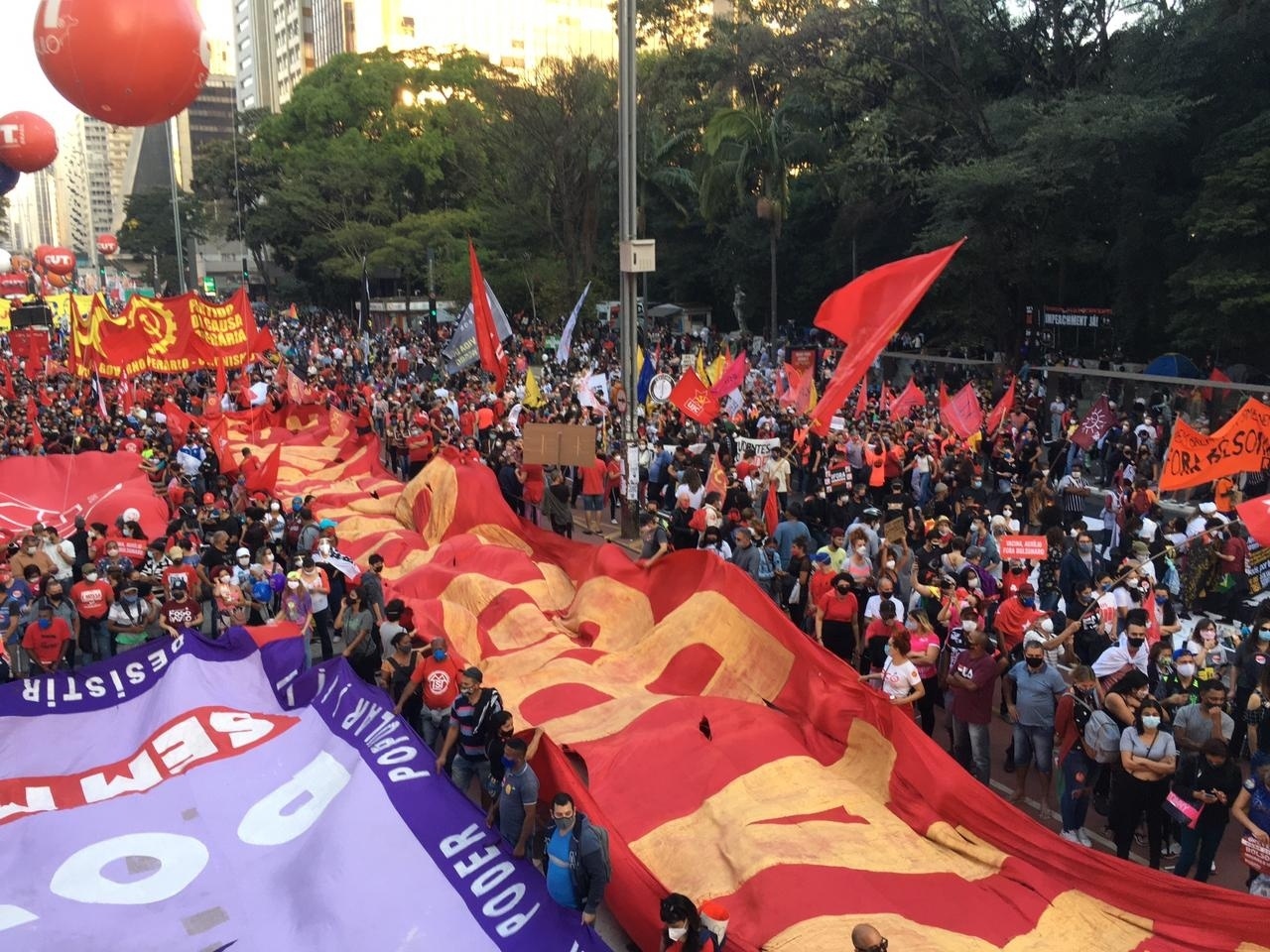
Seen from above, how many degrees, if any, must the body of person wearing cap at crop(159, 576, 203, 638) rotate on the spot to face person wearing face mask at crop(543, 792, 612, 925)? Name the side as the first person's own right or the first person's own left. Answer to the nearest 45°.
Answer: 0° — they already face them

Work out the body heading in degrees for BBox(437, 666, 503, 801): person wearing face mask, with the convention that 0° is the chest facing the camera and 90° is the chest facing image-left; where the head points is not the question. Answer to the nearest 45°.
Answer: approximately 45°

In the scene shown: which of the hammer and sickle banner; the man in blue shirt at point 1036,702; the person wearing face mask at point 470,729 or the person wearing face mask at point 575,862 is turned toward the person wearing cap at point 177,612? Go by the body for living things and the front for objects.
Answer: the hammer and sickle banner

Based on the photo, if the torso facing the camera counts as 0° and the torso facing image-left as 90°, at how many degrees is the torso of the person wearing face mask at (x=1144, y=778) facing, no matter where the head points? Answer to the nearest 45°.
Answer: approximately 0°

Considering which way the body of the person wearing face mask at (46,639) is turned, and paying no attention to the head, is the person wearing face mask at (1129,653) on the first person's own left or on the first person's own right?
on the first person's own left

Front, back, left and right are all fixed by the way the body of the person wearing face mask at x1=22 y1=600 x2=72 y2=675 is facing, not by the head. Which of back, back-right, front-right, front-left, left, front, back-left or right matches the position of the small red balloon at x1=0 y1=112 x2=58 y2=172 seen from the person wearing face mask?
back

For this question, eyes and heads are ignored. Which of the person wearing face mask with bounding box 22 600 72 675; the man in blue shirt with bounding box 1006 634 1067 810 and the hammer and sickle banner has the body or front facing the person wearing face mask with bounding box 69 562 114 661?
the hammer and sickle banner

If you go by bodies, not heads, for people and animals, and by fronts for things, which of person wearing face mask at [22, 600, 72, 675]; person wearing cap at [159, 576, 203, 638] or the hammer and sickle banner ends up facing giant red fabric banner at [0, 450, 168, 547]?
the hammer and sickle banner
